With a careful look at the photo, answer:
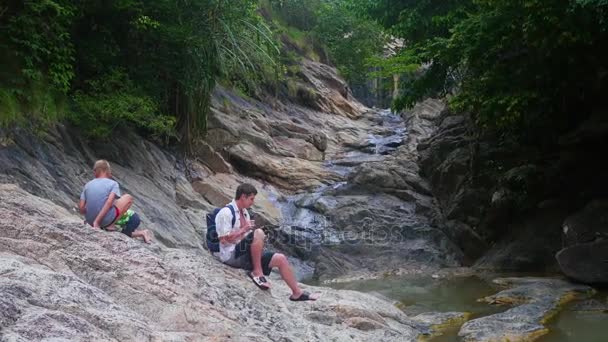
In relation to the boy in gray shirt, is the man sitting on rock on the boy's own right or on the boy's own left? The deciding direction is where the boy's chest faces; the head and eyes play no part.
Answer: on the boy's own right

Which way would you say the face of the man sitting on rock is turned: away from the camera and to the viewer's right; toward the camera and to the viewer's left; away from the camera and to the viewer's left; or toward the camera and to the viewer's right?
toward the camera and to the viewer's right

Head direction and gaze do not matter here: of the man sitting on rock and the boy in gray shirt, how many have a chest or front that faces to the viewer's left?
0

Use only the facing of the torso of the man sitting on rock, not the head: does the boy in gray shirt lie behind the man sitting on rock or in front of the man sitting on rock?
behind

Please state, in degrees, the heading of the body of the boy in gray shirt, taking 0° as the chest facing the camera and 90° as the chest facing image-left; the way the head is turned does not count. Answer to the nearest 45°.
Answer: approximately 225°

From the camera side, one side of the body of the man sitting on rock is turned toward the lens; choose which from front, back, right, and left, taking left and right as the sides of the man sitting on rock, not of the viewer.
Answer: right
